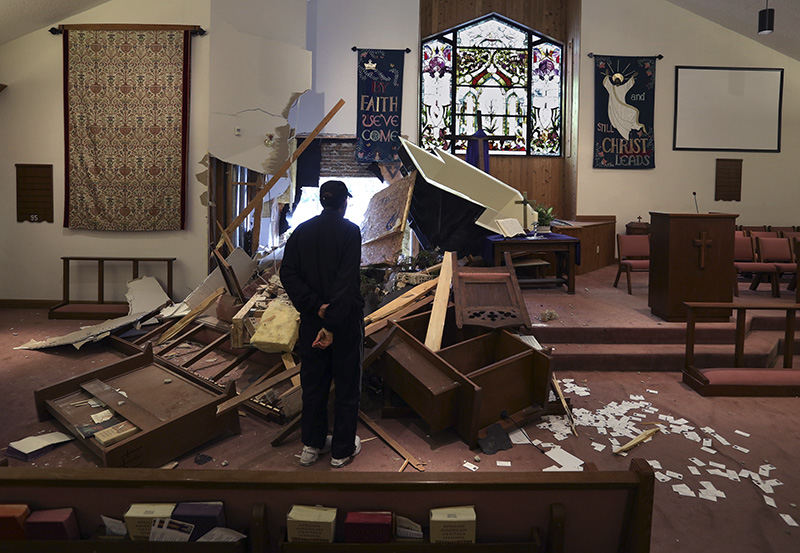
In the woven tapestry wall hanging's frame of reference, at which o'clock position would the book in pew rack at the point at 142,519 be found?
The book in pew rack is roughly at 12 o'clock from the woven tapestry wall hanging.

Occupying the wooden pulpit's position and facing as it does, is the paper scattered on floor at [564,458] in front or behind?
in front

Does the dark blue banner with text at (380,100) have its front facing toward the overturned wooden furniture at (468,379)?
yes

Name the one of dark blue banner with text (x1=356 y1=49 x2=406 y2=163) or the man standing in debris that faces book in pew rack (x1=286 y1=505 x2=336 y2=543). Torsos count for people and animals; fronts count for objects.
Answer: the dark blue banner with text

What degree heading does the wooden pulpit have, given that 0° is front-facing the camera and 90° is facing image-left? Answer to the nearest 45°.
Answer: approximately 0°

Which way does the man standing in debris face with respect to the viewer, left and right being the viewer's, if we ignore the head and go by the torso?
facing away from the viewer and to the right of the viewer

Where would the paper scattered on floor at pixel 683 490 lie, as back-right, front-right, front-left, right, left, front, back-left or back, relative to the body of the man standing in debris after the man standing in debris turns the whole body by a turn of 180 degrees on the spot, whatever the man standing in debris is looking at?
back-left

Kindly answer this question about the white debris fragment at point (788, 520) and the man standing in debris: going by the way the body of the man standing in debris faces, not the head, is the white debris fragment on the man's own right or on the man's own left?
on the man's own right

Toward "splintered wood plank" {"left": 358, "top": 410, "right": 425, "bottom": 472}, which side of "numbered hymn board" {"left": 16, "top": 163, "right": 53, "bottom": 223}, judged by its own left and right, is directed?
front

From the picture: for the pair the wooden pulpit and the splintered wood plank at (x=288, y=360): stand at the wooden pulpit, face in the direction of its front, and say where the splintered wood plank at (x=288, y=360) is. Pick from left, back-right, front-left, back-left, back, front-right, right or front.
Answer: front-right

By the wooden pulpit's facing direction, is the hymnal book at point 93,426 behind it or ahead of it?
ahead
